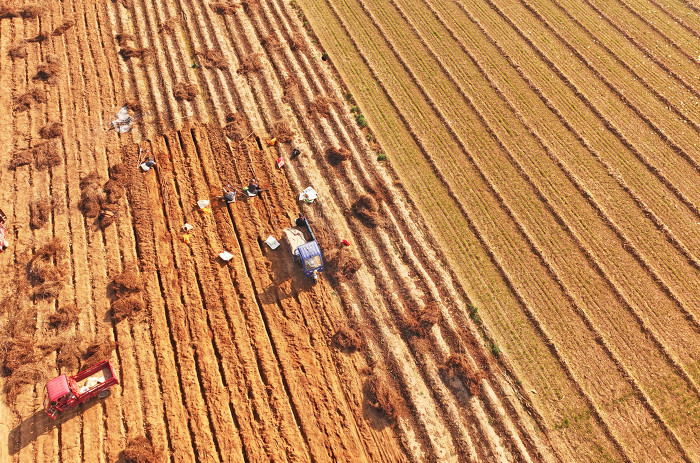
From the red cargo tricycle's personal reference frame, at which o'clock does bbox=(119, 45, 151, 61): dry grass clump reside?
The dry grass clump is roughly at 5 o'clock from the red cargo tricycle.

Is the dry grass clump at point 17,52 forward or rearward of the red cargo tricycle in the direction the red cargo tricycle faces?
rearward

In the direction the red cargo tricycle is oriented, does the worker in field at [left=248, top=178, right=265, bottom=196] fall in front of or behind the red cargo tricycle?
behind

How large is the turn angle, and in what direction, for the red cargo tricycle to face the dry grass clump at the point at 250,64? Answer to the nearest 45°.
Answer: approximately 180°

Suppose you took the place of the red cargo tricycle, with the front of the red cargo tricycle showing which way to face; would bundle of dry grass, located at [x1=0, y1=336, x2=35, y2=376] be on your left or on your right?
on your right

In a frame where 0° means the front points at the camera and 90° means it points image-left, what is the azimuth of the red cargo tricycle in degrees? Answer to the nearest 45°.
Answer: approximately 45°

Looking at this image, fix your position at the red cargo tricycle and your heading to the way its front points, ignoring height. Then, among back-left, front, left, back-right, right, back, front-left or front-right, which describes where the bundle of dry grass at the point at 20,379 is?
right

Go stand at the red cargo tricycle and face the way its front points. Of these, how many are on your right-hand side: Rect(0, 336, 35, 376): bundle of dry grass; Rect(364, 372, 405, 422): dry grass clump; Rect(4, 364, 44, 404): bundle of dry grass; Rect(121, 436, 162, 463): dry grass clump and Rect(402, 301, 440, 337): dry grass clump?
2

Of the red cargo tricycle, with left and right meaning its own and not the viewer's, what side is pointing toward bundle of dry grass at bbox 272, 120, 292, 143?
back

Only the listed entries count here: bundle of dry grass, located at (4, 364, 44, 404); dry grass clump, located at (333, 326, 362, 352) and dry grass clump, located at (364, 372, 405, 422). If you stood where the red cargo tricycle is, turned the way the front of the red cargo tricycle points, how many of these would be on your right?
1

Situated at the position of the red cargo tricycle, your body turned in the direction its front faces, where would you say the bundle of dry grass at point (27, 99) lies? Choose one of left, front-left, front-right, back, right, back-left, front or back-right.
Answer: back-right
